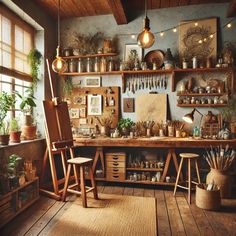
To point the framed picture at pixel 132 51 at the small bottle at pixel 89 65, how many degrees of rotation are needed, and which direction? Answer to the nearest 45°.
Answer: approximately 90° to its right

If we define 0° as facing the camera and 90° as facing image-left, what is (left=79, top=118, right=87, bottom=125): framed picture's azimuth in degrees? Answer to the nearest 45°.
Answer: approximately 0°
